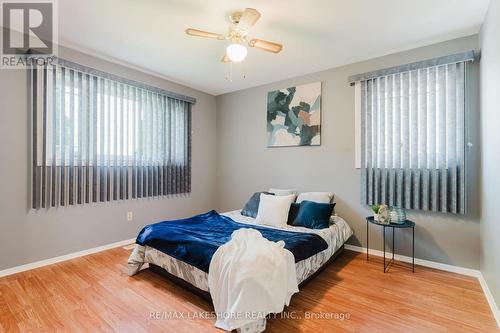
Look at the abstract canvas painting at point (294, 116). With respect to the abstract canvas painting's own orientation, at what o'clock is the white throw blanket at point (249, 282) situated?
The white throw blanket is roughly at 11 o'clock from the abstract canvas painting.

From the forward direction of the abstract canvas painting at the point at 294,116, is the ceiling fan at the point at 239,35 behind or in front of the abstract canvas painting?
in front

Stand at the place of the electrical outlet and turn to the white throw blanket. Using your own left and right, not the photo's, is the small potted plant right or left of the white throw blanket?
left

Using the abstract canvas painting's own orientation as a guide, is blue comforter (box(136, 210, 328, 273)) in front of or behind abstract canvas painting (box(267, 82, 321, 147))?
in front
